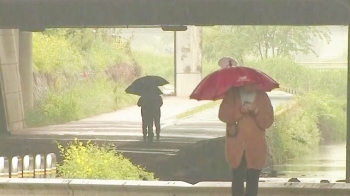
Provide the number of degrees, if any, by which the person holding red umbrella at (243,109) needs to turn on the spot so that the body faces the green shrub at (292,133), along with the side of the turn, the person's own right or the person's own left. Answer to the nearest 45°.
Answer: approximately 180°

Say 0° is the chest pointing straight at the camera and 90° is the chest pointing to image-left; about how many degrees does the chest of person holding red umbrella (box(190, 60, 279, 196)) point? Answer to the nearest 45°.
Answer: approximately 0°

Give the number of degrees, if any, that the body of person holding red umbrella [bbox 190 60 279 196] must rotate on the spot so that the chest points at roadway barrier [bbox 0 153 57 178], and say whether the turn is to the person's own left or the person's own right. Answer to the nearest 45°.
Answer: approximately 135° to the person's own right

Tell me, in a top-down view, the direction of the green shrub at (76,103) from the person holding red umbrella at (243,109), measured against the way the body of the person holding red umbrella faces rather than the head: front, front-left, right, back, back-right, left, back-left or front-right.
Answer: back-right
